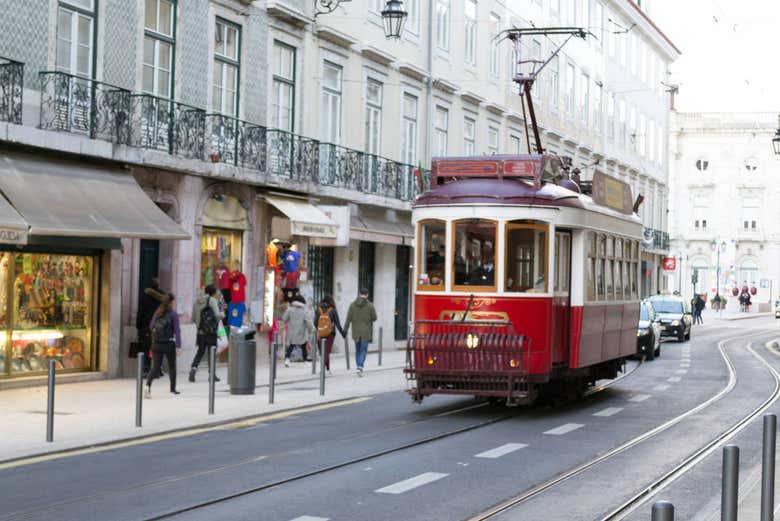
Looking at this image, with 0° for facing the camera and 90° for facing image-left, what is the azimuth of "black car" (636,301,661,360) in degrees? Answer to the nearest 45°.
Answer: approximately 45°

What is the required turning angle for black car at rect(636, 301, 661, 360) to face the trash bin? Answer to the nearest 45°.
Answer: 0° — it already faces it

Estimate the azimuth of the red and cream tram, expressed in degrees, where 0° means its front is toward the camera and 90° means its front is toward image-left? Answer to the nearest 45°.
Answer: approximately 45°

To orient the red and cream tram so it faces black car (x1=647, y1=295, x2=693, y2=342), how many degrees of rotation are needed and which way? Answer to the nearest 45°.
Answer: approximately 135° to its right
